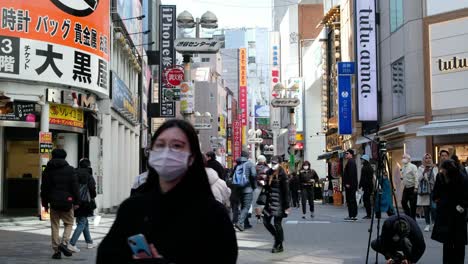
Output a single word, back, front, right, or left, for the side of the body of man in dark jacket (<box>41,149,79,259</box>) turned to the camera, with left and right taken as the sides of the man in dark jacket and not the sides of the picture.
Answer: back

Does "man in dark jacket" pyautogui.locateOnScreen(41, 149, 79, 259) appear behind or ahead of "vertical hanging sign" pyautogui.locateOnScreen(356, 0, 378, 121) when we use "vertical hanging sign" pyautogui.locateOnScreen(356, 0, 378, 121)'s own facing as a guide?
ahead

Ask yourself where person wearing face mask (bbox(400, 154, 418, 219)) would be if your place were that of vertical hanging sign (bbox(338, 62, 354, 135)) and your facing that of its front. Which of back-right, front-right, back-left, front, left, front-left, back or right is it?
front

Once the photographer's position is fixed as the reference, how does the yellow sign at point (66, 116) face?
facing the viewer and to the right of the viewer

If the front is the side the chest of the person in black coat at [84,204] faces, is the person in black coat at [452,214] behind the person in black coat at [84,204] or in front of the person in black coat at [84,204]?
behind

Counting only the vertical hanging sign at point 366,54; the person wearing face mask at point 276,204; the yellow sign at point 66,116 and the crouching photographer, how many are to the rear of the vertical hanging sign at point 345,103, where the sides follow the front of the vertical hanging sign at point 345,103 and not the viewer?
0

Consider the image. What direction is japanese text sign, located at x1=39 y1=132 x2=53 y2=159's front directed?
toward the camera

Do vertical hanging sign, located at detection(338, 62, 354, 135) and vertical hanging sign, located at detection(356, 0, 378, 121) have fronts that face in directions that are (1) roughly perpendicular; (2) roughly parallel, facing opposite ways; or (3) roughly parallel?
roughly parallel

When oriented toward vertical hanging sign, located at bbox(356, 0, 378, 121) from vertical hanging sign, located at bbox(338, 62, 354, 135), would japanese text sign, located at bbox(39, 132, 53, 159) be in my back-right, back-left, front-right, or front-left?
front-right

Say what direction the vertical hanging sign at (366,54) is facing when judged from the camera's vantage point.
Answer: facing the viewer

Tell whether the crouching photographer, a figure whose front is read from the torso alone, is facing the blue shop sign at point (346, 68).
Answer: no

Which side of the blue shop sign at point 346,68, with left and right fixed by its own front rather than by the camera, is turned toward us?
front

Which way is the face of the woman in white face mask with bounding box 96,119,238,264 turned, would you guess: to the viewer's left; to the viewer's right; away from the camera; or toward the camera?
toward the camera
